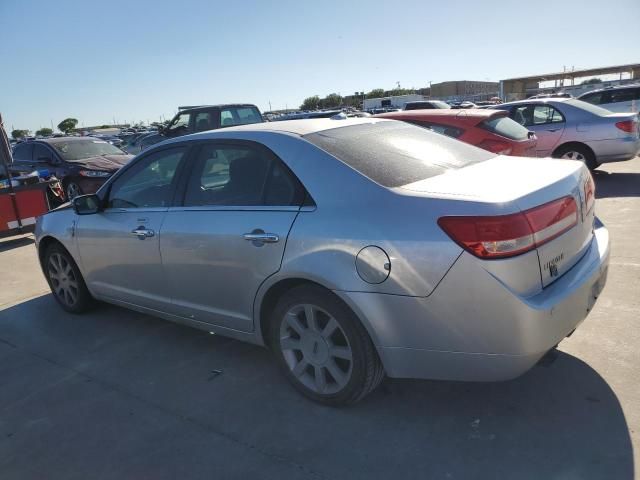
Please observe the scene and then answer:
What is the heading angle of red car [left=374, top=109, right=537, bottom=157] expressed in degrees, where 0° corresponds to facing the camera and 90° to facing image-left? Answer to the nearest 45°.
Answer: approximately 135°

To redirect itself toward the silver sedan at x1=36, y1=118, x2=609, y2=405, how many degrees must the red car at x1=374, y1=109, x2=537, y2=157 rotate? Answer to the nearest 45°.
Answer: approximately 135° to its left

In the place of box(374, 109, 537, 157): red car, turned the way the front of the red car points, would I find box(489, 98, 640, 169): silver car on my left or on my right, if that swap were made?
on my right

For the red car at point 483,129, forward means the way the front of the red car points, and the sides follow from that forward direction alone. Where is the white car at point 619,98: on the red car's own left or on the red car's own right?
on the red car's own right

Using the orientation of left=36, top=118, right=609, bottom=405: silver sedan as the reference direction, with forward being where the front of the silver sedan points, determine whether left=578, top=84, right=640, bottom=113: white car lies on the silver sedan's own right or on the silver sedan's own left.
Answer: on the silver sedan's own right

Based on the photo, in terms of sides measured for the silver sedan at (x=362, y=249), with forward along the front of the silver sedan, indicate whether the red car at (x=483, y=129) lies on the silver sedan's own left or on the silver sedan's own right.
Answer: on the silver sedan's own right

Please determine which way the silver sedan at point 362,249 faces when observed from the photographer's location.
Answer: facing away from the viewer and to the left of the viewer

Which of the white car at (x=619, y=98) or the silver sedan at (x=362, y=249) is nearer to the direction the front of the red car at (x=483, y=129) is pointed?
the white car
